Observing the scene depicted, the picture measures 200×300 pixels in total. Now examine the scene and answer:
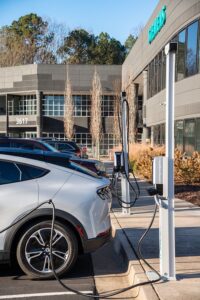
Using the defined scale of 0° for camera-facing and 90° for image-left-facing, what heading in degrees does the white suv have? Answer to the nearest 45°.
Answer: approximately 90°

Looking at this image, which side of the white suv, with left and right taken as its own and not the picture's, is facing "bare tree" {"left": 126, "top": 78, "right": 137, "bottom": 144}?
right

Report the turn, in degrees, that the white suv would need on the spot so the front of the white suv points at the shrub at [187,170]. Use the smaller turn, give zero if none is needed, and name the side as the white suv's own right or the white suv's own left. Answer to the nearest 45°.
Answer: approximately 135° to the white suv's own right
